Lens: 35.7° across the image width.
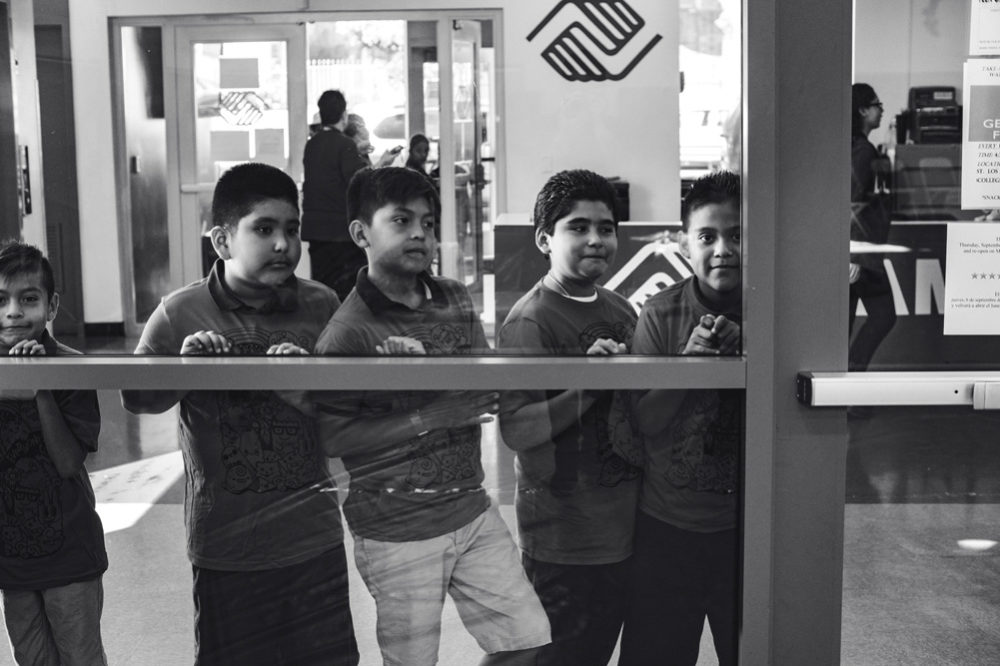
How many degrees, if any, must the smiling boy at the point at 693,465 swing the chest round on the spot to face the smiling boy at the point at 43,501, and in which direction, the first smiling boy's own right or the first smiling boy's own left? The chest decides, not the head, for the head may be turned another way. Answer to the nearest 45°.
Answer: approximately 90° to the first smiling boy's own right

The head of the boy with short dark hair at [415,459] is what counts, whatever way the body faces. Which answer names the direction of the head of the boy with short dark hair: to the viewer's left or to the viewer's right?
to the viewer's right

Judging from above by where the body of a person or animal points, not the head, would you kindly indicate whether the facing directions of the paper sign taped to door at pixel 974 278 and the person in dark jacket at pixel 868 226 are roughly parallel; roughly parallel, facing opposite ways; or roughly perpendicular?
roughly perpendicular

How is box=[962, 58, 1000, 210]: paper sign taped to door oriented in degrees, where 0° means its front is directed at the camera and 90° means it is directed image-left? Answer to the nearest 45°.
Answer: approximately 0°
